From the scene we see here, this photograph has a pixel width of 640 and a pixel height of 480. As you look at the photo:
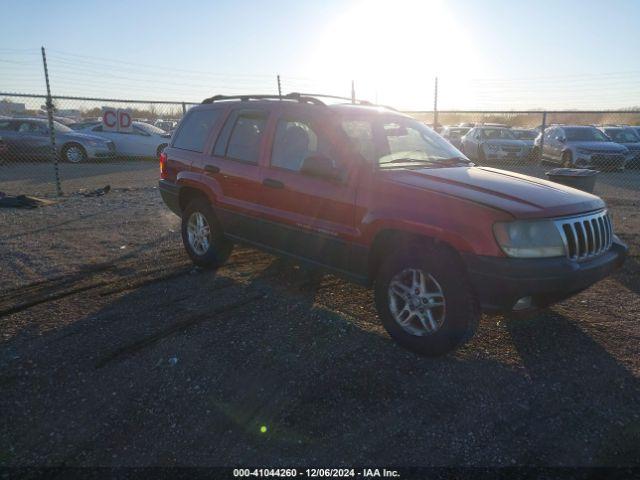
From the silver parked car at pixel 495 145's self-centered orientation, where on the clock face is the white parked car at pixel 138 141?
the white parked car at pixel 138 141 is roughly at 4 o'clock from the silver parked car at pixel 495 145.

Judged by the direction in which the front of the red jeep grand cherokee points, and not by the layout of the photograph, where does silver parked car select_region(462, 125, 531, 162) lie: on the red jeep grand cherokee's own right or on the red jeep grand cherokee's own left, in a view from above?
on the red jeep grand cherokee's own left

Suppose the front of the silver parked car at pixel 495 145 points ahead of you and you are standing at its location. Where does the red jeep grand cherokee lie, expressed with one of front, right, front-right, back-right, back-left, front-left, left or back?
front-right

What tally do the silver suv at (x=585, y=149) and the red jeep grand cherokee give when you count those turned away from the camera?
0

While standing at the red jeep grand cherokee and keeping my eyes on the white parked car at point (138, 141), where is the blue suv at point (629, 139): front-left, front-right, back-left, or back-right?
front-right

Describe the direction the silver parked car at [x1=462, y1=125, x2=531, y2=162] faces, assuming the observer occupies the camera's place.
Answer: facing the viewer and to the right of the viewer

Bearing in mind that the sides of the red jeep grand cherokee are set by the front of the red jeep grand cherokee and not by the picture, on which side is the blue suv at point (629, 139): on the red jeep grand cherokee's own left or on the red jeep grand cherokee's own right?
on the red jeep grand cherokee's own left

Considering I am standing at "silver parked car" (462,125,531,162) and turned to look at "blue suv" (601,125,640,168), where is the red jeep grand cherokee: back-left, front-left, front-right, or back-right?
back-right

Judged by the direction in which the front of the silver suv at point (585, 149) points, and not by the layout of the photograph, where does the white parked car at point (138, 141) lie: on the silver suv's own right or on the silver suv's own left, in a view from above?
on the silver suv's own right

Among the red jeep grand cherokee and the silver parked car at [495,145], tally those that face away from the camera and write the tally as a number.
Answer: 0

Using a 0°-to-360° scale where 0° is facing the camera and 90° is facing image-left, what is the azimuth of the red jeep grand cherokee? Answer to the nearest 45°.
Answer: approximately 315°

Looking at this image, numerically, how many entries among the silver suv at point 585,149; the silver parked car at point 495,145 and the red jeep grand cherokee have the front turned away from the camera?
0

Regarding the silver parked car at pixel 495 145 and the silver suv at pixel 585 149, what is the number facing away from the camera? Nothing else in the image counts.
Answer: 0

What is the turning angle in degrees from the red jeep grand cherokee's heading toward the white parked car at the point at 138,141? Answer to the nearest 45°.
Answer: approximately 180°

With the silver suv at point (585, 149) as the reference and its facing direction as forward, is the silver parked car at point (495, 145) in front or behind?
behind
